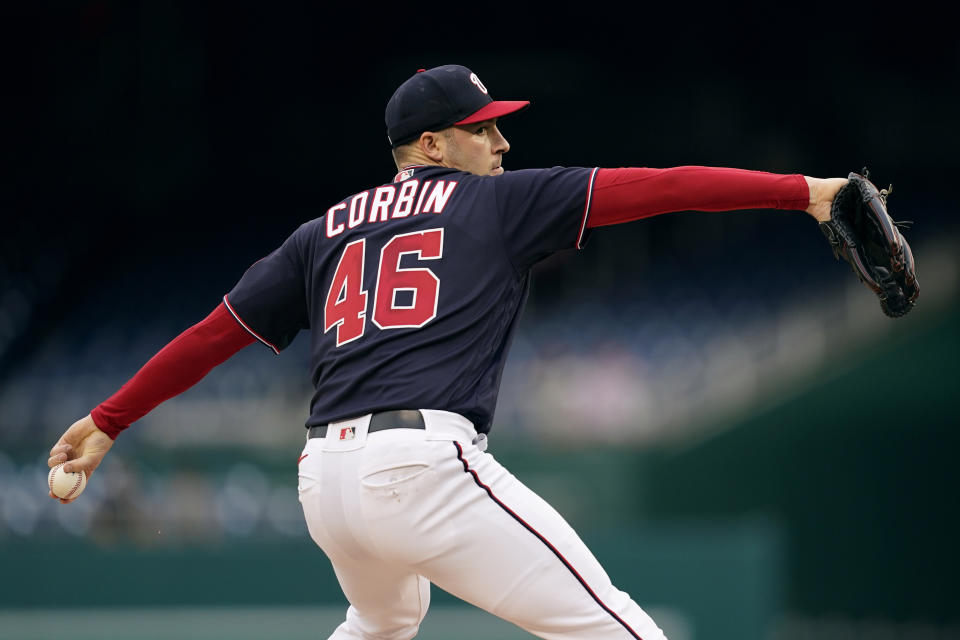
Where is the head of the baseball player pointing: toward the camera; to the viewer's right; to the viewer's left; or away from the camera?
to the viewer's right

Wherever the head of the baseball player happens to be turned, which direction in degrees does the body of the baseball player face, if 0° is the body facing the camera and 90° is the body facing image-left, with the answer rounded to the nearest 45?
approximately 225°
